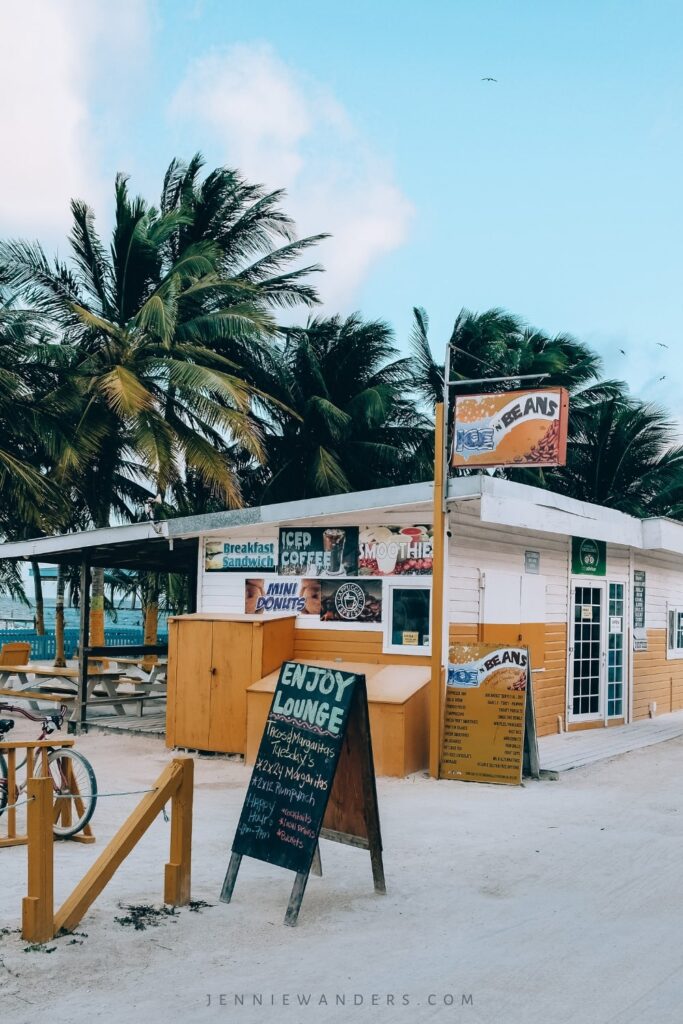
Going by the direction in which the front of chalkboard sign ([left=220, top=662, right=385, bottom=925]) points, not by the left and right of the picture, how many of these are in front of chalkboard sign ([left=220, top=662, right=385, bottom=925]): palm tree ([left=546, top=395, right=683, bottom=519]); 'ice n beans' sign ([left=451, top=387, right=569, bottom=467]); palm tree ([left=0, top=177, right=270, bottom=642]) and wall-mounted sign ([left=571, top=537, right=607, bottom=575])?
0

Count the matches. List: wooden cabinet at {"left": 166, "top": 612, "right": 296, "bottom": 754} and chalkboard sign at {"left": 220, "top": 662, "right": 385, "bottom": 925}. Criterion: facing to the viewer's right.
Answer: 0

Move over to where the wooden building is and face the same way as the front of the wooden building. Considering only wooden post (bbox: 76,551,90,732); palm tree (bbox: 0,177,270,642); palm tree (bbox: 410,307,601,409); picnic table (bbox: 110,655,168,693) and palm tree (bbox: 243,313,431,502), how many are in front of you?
0

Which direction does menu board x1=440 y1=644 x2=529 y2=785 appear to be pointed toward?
toward the camera

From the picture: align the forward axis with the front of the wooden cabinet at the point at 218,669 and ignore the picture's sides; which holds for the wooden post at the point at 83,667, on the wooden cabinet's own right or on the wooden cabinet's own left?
on the wooden cabinet's own right

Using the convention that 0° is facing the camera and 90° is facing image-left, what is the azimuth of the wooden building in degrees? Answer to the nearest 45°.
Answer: approximately 315°

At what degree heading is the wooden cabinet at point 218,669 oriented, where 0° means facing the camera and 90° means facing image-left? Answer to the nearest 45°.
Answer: approximately 45°

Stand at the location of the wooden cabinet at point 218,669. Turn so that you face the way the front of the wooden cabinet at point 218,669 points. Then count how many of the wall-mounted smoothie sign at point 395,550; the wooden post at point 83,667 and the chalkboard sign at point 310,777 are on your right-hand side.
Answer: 1

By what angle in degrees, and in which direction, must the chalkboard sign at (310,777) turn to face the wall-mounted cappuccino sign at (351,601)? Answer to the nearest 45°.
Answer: approximately 135° to its right

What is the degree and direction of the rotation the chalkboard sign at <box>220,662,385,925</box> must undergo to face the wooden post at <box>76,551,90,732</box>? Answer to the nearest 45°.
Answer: approximately 135° to its right

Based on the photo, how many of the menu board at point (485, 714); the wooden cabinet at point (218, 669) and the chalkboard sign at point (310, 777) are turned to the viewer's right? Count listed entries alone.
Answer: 0

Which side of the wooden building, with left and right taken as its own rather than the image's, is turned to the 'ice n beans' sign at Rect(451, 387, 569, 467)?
front

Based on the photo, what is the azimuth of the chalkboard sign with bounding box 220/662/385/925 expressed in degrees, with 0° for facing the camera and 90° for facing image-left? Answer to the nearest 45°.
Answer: approximately 45°

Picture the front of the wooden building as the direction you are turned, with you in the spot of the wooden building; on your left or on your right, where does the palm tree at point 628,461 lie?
on your left
